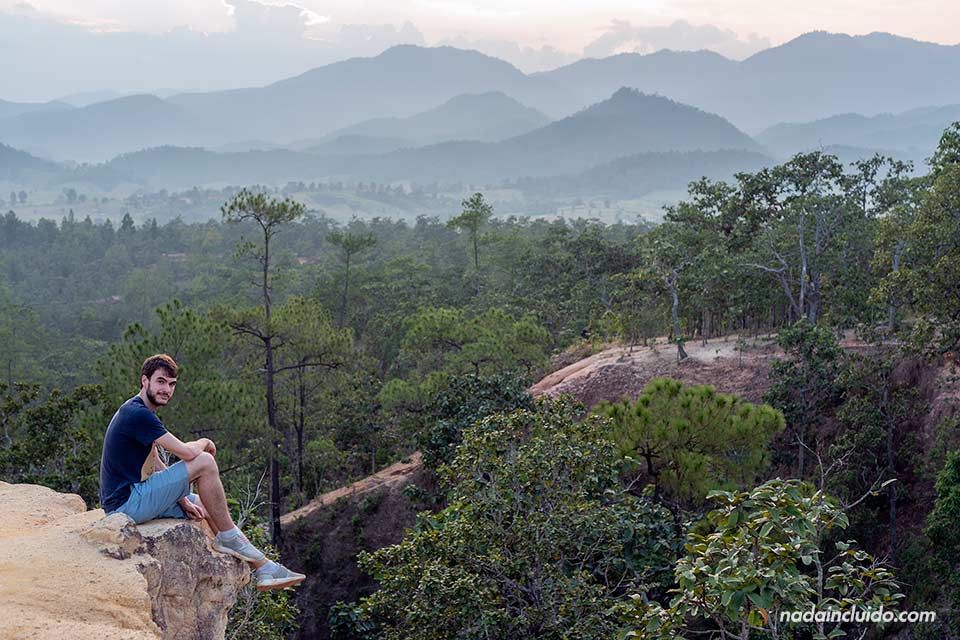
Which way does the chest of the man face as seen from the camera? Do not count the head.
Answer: to the viewer's right

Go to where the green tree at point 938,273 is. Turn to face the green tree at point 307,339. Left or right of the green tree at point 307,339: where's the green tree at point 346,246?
right

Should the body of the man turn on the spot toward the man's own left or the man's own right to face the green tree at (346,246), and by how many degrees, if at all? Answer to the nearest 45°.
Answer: approximately 90° to the man's own left

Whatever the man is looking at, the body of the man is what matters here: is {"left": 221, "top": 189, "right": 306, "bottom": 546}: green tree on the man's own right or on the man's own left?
on the man's own left

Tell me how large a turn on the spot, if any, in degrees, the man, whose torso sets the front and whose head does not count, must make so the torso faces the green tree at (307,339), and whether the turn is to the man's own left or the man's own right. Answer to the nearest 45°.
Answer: approximately 90° to the man's own left

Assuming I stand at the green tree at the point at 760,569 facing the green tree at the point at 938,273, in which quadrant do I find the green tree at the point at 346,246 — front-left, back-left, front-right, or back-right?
front-left

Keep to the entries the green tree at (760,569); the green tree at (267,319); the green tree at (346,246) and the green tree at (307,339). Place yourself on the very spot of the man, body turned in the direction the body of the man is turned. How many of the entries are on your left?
3

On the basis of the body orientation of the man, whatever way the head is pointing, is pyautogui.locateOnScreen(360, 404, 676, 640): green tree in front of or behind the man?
in front
